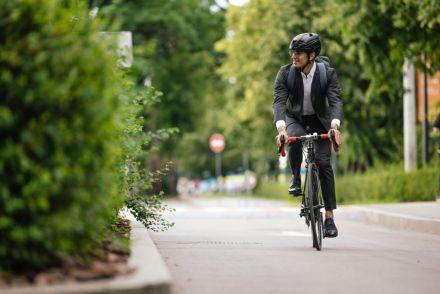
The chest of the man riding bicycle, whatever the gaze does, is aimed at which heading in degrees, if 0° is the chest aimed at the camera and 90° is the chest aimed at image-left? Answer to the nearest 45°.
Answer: approximately 0°

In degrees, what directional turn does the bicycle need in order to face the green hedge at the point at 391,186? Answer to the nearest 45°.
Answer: approximately 180°

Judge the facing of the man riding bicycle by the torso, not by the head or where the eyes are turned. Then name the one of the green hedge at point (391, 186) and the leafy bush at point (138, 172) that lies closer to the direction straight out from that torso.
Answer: the leafy bush

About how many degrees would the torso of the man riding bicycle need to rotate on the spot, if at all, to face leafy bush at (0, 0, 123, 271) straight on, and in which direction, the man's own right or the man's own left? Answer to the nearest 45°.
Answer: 0° — they already face it

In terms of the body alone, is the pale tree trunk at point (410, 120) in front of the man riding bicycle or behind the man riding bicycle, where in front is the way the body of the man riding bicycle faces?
behind

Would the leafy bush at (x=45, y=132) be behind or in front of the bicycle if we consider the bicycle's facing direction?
in front

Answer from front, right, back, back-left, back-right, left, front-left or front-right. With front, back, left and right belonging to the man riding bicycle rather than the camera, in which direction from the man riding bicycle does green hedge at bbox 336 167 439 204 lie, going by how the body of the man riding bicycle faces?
back

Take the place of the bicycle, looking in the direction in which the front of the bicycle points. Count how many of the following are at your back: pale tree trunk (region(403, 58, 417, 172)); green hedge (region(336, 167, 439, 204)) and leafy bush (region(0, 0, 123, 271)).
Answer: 2

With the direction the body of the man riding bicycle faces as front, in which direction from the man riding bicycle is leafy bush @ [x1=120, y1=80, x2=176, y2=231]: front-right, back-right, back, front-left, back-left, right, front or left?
right

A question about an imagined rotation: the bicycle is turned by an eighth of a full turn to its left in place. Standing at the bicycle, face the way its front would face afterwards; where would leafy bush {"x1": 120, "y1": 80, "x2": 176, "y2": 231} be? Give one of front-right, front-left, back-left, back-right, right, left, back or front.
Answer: back-right

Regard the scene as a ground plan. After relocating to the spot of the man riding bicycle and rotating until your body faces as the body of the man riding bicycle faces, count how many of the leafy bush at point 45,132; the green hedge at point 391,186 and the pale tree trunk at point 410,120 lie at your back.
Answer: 2

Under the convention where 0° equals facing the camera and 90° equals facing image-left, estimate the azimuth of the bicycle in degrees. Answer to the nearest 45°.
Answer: approximately 0°

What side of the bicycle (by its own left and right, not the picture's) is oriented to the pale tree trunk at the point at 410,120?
back
